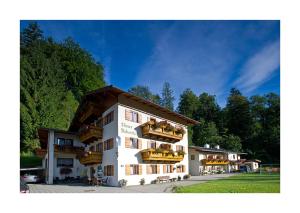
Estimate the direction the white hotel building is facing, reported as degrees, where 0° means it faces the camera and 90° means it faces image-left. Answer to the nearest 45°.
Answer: approximately 315°

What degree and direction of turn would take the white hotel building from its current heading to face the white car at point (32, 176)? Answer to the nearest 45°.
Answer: approximately 180°

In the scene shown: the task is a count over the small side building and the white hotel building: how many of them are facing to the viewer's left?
0

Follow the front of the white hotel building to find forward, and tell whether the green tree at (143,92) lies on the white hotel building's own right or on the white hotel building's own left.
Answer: on the white hotel building's own left

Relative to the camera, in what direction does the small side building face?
facing the viewer and to the right of the viewer
